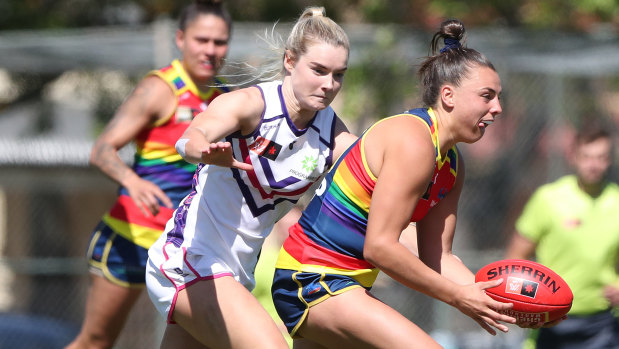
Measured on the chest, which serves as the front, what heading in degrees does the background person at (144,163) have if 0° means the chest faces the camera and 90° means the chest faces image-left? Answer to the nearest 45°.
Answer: approximately 315°

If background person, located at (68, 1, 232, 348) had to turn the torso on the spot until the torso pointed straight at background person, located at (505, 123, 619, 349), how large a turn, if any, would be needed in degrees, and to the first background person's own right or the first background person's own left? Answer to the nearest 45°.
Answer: approximately 45° to the first background person's own left

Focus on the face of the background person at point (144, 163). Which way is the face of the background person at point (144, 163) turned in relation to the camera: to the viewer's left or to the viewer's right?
to the viewer's right
